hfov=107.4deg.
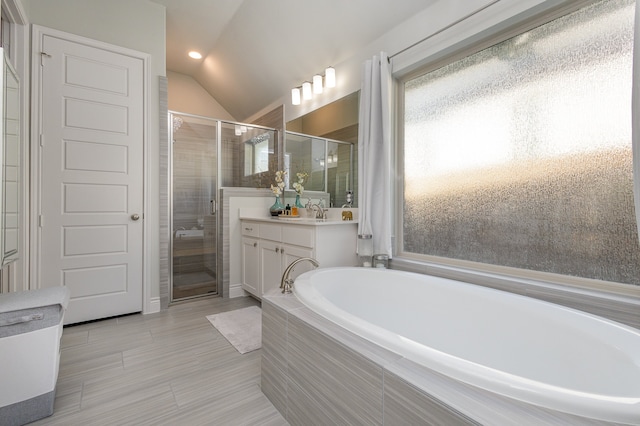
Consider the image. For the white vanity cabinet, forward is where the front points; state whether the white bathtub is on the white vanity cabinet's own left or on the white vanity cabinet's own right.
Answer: on the white vanity cabinet's own left

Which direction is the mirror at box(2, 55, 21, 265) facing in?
to the viewer's right

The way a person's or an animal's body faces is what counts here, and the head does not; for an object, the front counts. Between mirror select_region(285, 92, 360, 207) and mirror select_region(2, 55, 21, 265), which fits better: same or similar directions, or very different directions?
very different directions

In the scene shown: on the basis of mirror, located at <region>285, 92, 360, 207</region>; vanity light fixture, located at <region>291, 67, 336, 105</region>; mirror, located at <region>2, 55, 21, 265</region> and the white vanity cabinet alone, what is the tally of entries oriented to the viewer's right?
1

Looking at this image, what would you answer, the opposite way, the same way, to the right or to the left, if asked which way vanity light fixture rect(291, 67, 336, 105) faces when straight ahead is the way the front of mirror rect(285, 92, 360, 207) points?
the same way

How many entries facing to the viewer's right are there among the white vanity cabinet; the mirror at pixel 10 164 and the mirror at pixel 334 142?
1

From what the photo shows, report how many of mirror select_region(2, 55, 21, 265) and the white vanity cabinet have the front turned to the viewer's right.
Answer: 1

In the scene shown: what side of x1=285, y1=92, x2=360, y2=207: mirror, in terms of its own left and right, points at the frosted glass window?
left

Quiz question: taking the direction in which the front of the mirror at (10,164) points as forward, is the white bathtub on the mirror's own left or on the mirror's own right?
on the mirror's own right

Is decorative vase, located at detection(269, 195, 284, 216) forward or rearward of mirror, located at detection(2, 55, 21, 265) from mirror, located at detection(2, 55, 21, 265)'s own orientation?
forward

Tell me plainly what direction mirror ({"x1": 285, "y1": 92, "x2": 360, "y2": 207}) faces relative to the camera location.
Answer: facing the viewer and to the left of the viewer
